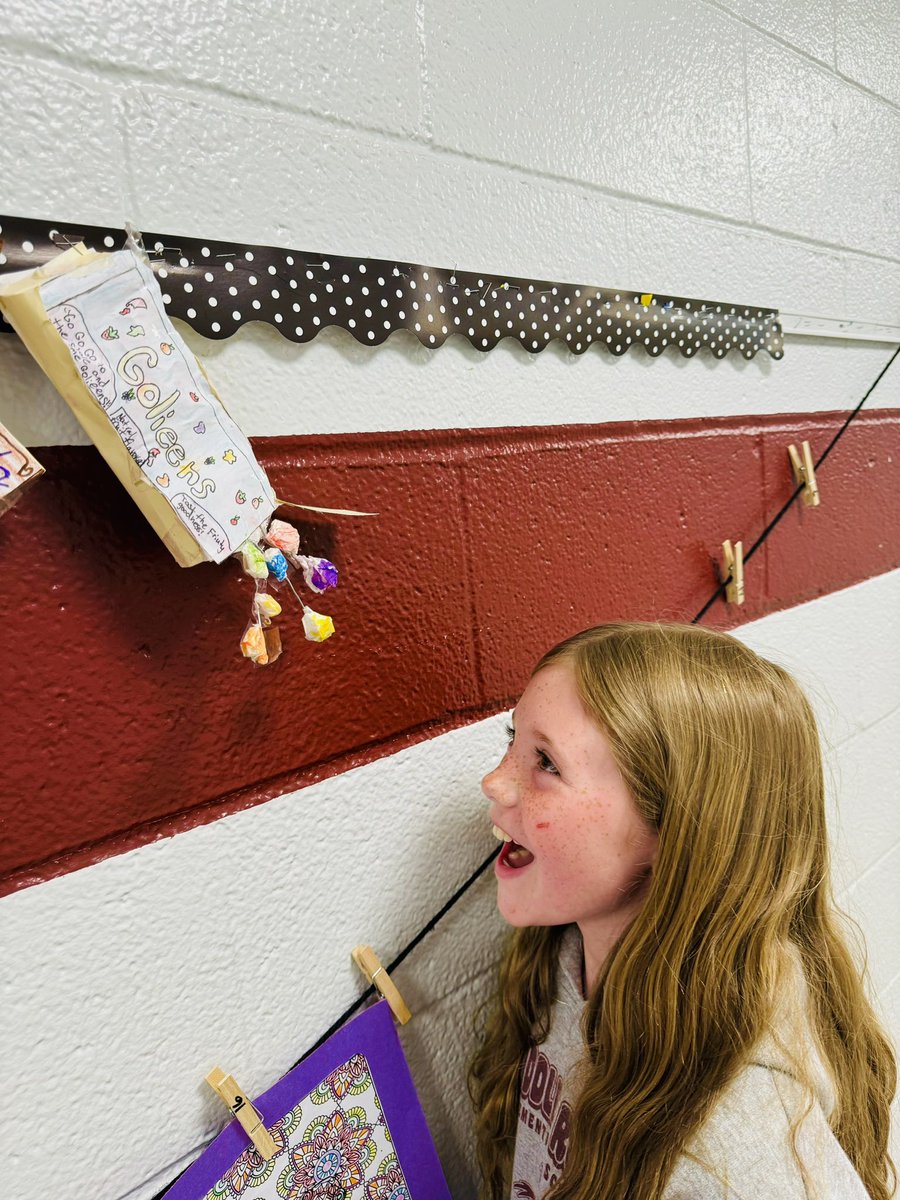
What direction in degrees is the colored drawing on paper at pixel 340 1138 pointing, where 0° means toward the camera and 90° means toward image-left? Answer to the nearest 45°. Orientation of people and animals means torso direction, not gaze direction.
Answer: approximately 0°

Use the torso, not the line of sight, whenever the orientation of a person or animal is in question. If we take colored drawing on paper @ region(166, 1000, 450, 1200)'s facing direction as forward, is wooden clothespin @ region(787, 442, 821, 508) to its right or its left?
on its left
